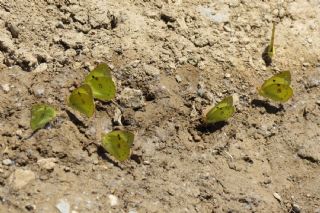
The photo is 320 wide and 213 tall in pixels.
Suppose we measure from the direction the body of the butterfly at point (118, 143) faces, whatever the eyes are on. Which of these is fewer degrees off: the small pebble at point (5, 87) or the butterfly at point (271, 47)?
the small pebble

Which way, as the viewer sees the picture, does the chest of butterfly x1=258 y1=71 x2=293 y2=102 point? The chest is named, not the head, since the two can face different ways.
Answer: to the viewer's left

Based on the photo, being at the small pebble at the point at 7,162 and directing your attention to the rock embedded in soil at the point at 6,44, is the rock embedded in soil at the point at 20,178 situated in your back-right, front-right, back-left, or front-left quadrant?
back-right

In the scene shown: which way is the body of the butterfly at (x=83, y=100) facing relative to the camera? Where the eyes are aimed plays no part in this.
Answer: to the viewer's left
